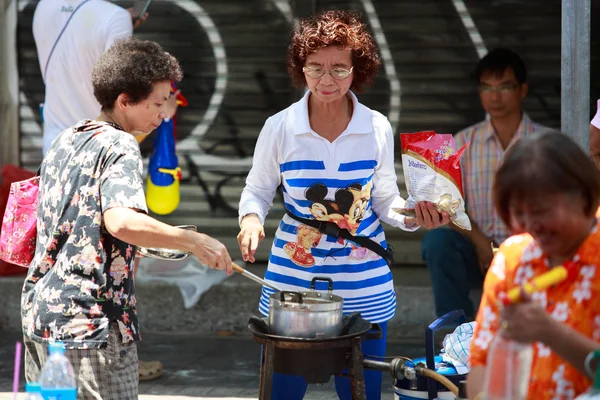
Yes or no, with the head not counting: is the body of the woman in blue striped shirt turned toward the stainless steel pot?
yes

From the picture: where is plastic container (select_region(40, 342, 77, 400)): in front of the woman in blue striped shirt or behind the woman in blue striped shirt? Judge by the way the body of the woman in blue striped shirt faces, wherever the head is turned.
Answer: in front

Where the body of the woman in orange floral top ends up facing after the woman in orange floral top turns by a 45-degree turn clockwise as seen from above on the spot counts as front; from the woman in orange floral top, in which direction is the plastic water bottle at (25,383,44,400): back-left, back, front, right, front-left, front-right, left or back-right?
front

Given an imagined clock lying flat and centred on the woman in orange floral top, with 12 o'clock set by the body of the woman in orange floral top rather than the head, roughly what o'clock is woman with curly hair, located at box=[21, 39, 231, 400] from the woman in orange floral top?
The woman with curly hair is roughly at 2 o'clock from the woman in orange floral top.

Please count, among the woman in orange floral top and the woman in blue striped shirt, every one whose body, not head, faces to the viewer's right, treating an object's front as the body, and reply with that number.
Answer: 0

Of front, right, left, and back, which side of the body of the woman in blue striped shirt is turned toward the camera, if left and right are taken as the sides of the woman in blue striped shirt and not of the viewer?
front

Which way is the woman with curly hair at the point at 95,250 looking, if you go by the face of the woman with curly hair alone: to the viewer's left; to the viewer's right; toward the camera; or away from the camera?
to the viewer's right

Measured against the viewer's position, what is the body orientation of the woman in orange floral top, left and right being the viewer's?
facing the viewer and to the left of the viewer

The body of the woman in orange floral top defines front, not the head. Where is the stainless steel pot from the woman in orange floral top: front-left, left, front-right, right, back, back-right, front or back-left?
right
